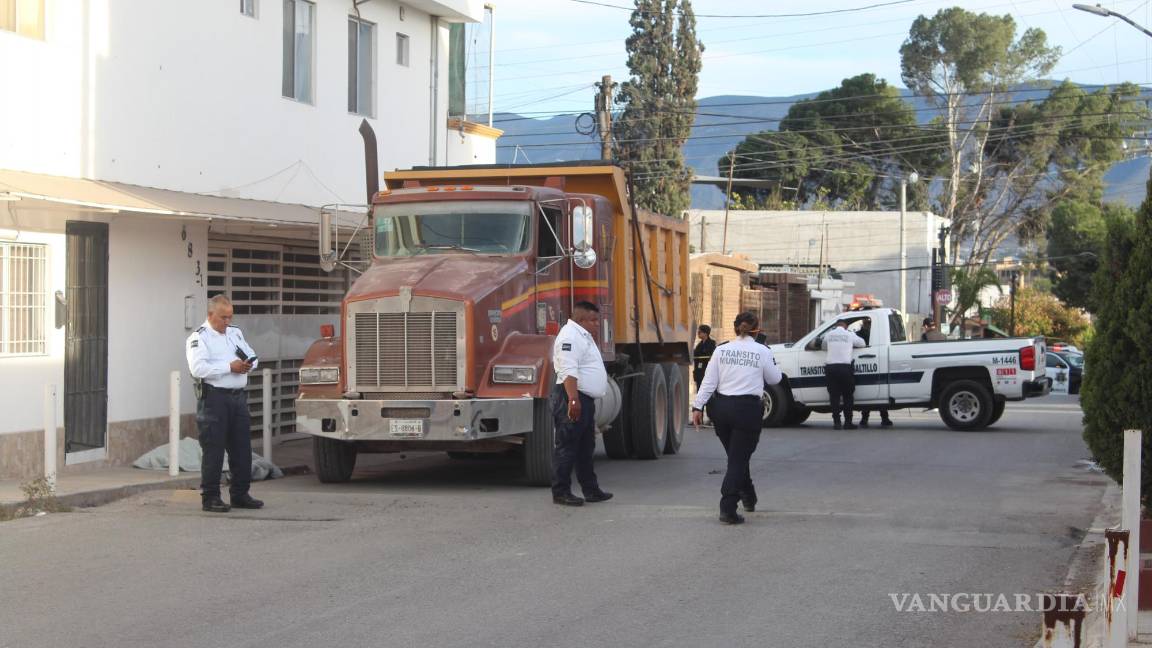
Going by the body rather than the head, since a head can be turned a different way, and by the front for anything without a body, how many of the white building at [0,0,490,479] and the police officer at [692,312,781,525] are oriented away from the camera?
1

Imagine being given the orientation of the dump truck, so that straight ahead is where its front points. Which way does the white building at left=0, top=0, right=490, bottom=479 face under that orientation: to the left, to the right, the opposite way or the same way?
to the left

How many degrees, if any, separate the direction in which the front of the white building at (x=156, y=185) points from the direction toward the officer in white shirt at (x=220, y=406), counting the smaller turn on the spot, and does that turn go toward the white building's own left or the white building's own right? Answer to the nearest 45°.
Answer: approximately 45° to the white building's own right

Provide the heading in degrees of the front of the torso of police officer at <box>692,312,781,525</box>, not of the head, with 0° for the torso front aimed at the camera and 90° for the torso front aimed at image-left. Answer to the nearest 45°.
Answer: approximately 180°

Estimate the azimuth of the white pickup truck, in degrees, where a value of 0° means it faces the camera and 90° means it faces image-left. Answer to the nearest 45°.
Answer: approximately 90°

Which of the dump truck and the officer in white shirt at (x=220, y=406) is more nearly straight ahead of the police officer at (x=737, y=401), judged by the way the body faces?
the dump truck

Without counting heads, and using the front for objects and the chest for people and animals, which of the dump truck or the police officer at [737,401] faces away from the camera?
the police officer

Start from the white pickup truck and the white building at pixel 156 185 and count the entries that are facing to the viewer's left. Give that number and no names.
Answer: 1

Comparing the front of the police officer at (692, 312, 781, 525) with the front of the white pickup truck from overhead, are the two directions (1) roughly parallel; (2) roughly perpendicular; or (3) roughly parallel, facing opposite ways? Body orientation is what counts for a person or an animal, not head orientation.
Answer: roughly perpendicular
